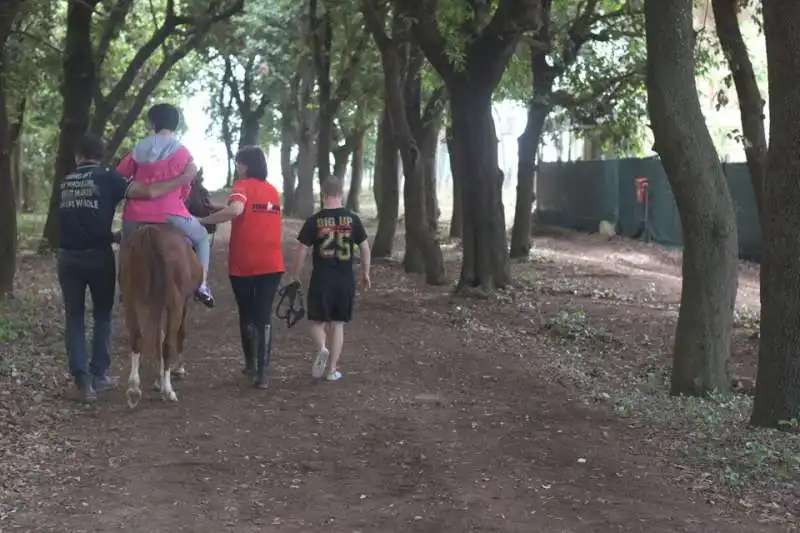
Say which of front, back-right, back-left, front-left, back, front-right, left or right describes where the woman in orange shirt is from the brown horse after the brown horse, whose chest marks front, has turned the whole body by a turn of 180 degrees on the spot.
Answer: back-left

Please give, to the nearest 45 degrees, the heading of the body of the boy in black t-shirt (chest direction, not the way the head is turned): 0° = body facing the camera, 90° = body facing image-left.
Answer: approximately 180°

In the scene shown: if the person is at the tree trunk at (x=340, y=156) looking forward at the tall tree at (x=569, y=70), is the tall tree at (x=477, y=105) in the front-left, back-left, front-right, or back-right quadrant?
front-right

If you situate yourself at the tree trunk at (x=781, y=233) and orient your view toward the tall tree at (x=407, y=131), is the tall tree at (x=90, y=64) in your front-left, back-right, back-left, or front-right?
front-left

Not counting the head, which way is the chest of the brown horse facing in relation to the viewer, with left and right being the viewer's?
facing away from the viewer

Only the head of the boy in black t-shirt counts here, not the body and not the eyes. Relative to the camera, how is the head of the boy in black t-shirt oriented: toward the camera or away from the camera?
away from the camera

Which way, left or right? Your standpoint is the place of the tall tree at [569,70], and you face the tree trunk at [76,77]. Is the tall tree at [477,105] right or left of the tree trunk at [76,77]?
left

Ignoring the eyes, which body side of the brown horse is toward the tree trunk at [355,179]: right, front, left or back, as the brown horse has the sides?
front

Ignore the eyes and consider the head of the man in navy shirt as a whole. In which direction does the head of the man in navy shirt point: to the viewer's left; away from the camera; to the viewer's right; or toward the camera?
away from the camera

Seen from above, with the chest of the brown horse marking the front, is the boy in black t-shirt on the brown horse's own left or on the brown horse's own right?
on the brown horse's own right

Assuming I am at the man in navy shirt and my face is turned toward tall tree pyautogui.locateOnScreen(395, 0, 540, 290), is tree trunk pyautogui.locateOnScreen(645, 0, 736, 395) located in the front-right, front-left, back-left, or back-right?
front-right

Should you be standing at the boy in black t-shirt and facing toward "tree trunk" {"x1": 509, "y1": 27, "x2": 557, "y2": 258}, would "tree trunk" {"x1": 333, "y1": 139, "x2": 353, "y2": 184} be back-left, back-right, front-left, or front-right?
front-left

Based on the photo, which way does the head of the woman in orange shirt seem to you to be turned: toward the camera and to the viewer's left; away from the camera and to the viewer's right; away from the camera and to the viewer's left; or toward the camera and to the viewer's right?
away from the camera and to the viewer's left

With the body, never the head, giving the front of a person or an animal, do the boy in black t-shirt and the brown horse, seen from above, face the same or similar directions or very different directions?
same or similar directions

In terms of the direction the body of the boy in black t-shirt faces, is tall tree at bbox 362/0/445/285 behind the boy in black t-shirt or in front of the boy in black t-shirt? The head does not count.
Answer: in front

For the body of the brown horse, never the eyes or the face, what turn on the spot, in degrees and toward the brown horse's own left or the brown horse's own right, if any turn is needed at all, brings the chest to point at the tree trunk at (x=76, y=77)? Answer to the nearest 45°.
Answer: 0° — it already faces it

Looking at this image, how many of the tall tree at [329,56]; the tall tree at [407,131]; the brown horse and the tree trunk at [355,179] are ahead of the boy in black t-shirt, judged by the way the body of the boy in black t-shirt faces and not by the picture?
3
